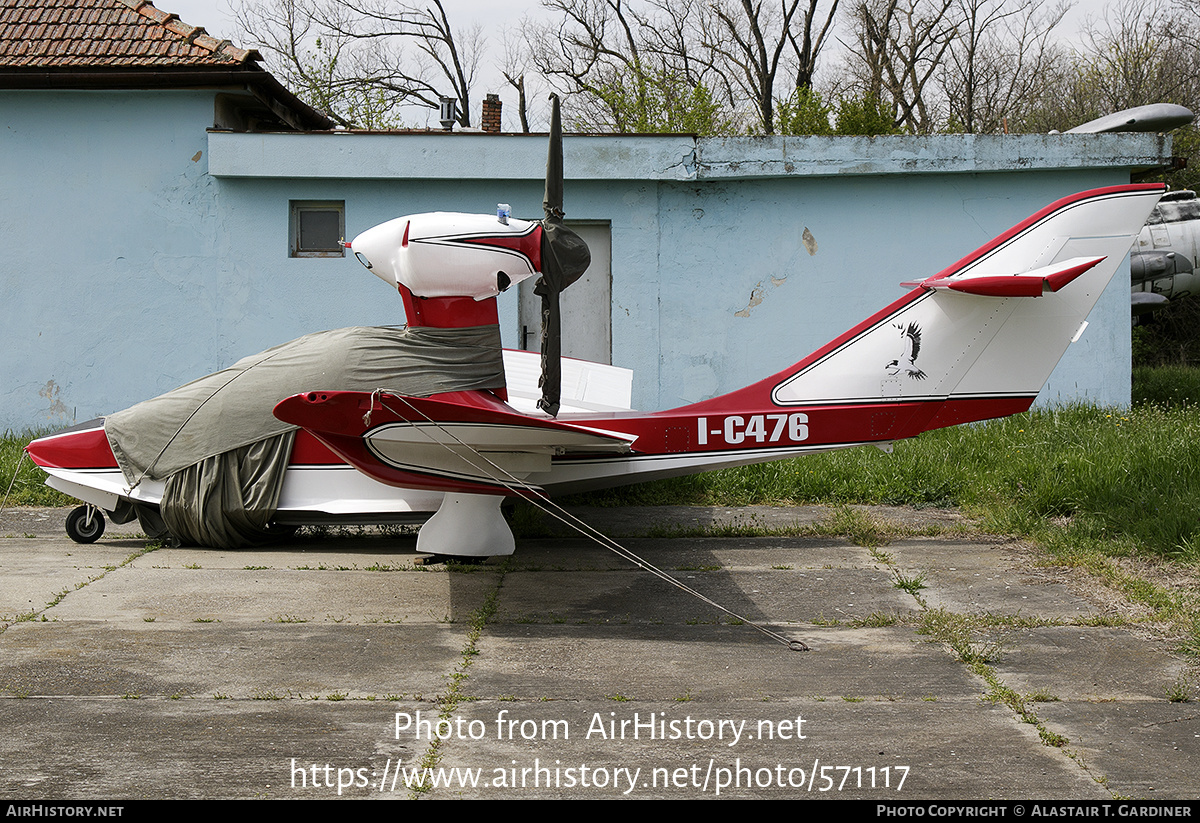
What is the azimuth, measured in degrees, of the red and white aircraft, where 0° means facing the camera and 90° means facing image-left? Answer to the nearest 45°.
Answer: approximately 90°
